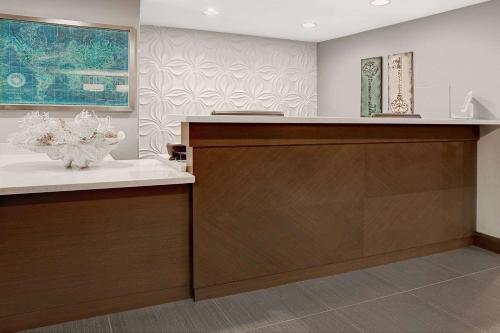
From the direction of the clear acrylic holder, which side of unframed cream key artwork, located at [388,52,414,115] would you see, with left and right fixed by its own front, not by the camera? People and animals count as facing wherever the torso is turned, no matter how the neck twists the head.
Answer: left

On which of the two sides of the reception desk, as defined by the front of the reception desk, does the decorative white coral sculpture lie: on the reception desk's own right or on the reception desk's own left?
on the reception desk's own right

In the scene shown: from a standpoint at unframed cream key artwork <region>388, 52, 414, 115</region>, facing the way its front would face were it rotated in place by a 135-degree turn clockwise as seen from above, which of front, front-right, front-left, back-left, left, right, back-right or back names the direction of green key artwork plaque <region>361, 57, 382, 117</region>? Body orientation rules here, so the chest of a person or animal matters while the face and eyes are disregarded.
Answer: front-left

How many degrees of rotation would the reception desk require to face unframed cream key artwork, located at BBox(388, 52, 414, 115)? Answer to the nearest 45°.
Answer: approximately 135° to its left

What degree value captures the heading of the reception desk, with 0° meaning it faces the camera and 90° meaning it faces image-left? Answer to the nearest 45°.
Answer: approximately 315°
